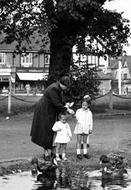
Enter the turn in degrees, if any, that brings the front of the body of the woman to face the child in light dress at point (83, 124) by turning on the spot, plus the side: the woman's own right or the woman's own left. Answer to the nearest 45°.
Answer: approximately 45° to the woman's own left

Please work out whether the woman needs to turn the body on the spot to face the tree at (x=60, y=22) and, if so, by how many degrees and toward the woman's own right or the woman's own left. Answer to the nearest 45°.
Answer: approximately 90° to the woman's own left

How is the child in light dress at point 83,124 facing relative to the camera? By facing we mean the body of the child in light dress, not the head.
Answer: toward the camera

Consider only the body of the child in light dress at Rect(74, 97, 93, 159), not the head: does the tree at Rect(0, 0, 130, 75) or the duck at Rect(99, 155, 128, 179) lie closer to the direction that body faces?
the duck

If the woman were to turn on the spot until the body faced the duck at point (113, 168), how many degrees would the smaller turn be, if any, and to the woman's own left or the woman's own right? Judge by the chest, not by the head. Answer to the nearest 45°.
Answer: approximately 45° to the woman's own right

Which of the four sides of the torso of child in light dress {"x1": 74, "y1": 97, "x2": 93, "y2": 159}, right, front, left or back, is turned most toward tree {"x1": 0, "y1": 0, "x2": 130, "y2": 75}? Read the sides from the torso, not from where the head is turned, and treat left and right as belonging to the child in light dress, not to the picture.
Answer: back

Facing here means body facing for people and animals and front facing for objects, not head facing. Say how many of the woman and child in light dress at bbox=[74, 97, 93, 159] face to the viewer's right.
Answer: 1

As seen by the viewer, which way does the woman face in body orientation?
to the viewer's right

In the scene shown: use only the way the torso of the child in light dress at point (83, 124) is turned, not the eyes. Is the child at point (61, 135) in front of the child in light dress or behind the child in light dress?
in front

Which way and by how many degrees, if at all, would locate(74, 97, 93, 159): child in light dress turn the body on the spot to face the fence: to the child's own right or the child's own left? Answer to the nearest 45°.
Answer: approximately 180°

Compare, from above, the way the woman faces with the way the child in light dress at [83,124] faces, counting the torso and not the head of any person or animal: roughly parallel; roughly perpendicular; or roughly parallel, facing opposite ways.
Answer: roughly perpendicular
